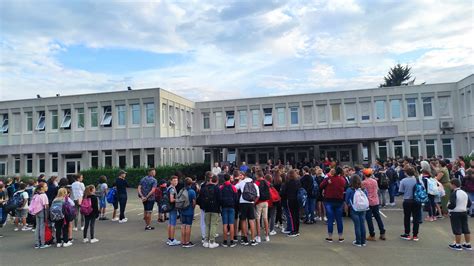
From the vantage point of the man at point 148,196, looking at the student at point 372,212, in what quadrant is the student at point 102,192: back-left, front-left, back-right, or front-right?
back-left

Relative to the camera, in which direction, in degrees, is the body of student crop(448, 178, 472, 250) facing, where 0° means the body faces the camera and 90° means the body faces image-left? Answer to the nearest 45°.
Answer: approximately 135°

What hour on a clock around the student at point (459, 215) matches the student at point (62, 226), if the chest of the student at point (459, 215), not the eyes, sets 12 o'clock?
the student at point (62, 226) is roughly at 10 o'clock from the student at point (459, 215).

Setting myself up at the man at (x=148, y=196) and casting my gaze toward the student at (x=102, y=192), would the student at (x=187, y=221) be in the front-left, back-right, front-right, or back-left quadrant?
back-left

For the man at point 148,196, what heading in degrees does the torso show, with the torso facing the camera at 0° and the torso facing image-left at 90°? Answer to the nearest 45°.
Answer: approximately 225°

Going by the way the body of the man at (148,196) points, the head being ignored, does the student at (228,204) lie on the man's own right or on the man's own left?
on the man's own right

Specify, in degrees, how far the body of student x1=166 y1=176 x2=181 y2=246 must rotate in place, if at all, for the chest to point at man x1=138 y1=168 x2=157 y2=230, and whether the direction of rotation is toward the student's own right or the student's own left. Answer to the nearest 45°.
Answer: approximately 90° to the student's own left

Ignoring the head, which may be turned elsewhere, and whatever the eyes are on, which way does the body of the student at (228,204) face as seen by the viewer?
away from the camera
